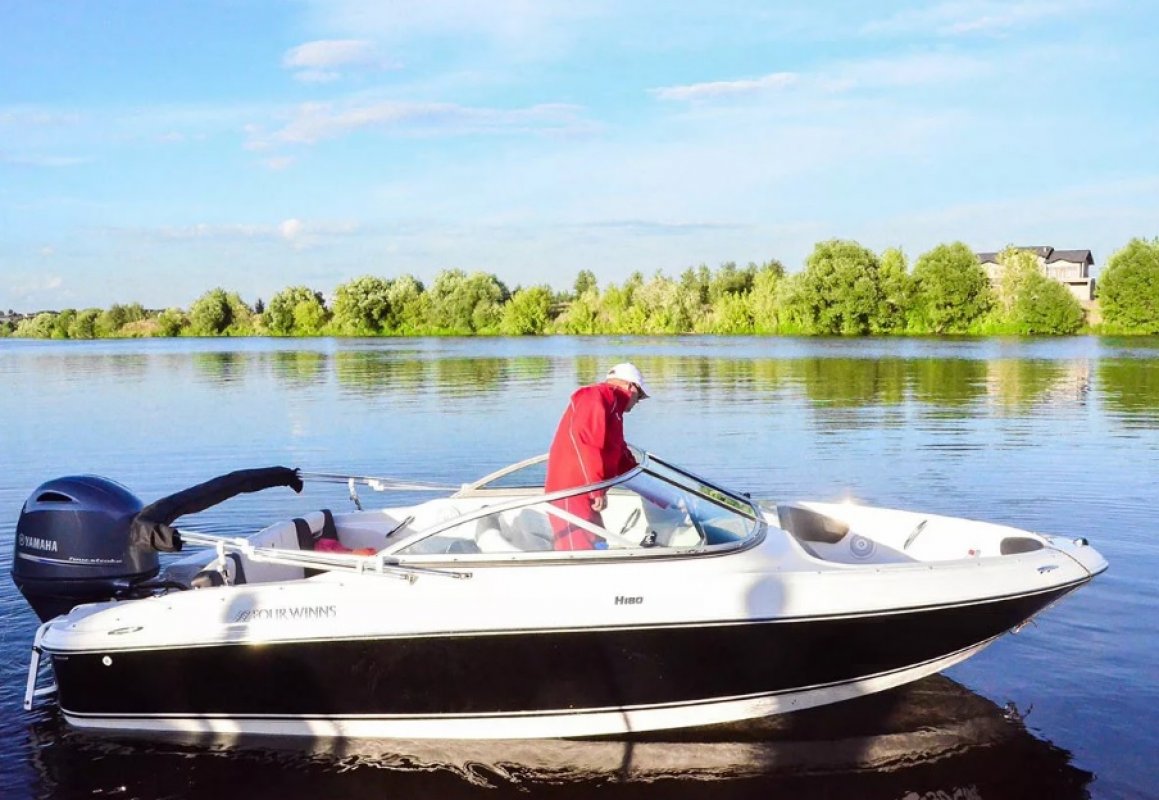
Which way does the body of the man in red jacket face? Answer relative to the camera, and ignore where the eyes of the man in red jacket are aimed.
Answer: to the viewer's right

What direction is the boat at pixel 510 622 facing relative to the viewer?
to the viewer's right

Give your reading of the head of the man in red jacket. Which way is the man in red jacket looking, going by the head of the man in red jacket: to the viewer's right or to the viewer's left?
to the viewer's right
